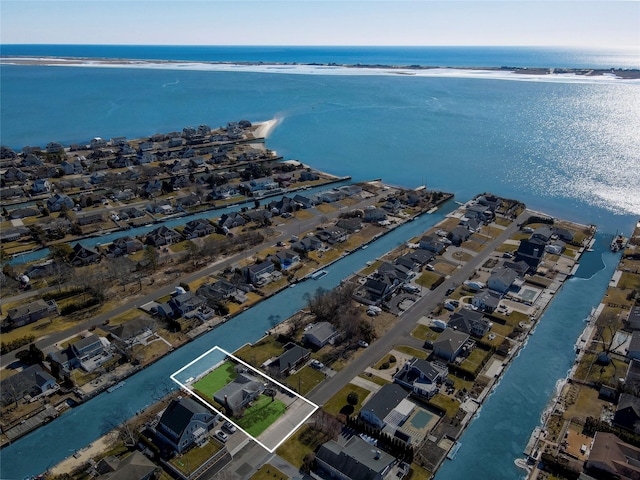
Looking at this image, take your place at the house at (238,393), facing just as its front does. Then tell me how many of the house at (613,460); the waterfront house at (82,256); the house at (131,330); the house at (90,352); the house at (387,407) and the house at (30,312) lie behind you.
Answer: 4

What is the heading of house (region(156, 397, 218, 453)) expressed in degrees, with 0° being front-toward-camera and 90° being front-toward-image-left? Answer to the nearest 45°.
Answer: approximately 315°

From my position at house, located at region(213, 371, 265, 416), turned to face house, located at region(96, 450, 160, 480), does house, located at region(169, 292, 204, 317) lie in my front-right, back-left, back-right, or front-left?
back-right

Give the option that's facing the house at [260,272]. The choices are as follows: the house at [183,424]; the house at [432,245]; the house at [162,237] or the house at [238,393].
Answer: the house at [162,237]

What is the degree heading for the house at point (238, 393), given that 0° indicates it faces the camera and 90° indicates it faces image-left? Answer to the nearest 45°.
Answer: approximately 315°

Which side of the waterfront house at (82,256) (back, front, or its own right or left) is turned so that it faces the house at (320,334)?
front

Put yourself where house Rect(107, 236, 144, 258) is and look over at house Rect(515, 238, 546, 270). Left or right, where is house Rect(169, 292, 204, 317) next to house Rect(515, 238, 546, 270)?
right

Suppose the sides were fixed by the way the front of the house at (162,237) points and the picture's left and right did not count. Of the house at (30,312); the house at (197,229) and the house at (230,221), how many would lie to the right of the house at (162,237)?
1
